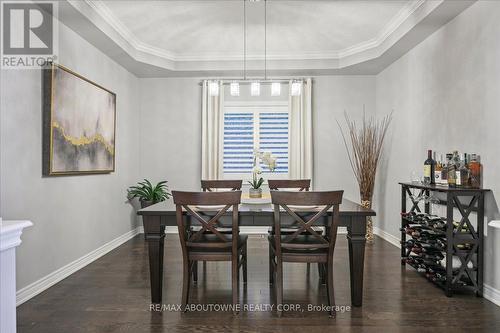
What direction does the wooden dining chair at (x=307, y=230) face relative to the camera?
away from the camera

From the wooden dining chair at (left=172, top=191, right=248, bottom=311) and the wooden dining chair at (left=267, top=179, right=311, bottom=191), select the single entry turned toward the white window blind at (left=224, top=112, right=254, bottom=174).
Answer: the wooden dining chair at (left=172, top=191, right=248, bottom=311)

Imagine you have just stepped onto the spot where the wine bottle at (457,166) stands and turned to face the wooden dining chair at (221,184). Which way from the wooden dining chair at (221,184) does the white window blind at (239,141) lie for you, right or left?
right

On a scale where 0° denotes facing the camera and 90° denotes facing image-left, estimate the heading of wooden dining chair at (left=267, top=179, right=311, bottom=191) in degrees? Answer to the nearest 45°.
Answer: approximately 0°

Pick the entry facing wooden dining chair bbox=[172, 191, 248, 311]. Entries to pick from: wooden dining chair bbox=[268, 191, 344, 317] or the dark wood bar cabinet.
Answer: the dark wood bar cabinet

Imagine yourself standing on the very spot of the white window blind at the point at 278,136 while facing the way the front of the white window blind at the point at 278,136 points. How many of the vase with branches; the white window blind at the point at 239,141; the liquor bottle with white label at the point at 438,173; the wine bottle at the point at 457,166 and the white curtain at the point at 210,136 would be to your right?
2

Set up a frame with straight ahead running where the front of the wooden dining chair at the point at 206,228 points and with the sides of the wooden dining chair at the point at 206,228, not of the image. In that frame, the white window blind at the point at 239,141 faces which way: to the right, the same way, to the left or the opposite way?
the opposite way

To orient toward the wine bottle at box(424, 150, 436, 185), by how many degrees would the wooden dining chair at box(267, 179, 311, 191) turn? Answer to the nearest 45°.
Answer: approximately 90° to its left

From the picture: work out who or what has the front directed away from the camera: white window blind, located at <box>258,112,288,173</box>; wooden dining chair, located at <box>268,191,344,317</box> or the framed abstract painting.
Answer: the wooden dining chair

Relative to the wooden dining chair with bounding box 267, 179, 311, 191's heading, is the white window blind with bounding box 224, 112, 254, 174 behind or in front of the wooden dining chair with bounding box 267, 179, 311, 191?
behind

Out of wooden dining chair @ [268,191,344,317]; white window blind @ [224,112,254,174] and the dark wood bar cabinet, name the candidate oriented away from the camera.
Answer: the wooden dining chair

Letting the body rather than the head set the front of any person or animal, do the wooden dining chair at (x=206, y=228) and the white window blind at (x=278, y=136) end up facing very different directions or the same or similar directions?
very different directions

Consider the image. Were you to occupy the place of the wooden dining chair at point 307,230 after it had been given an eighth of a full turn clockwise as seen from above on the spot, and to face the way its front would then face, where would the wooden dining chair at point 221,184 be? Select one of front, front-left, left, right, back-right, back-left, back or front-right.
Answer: left

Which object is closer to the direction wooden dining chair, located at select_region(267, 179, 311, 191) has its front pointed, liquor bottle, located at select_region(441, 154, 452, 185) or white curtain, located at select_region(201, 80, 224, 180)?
the liquor bottle

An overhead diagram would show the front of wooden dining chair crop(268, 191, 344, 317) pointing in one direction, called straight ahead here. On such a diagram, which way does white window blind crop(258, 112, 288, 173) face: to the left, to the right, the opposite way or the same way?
the opposite way

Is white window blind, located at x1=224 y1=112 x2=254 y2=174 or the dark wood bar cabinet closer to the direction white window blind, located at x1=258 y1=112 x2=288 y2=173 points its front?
the dark wood bar cabinet

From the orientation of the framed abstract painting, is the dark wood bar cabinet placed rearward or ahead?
ahead
